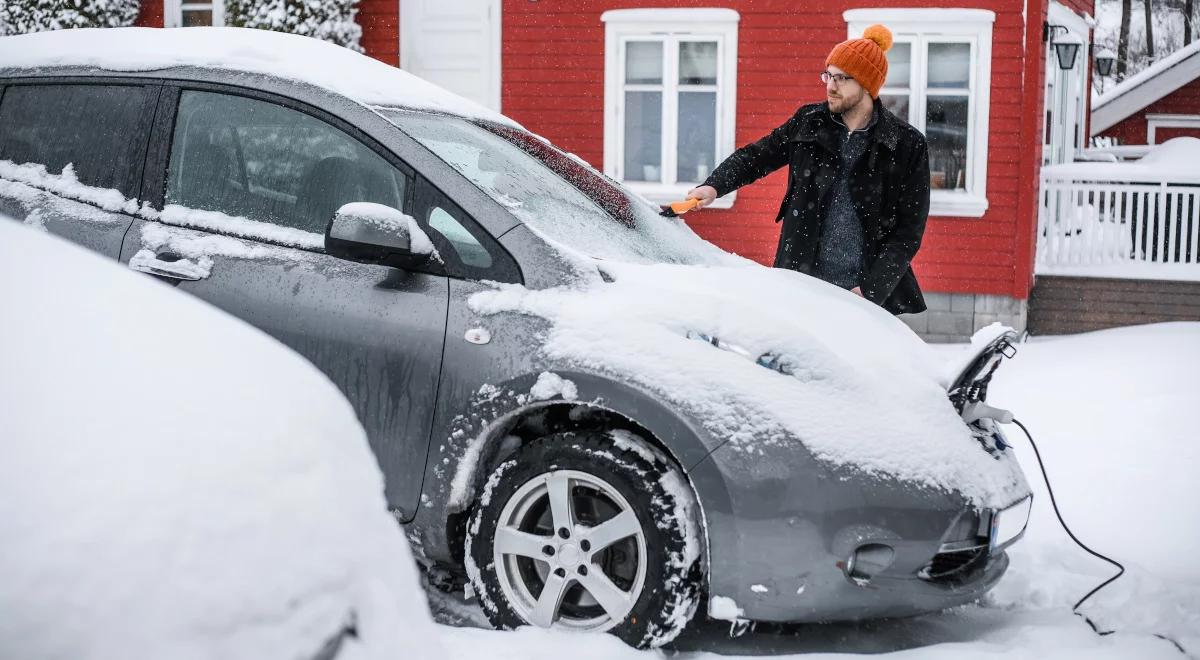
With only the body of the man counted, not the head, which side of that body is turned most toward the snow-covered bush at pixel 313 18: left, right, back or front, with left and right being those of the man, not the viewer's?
right

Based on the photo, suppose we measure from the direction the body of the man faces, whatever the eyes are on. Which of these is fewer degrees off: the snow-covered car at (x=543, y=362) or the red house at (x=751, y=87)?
the snow-covered car

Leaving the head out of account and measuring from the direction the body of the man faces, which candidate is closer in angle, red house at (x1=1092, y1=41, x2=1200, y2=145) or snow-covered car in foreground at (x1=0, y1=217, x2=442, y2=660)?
the snow-covered car in foreground

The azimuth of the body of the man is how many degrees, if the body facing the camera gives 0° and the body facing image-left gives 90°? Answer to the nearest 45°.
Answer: approximately 45°

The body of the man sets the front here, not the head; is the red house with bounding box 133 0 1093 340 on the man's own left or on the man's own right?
on the man's own right

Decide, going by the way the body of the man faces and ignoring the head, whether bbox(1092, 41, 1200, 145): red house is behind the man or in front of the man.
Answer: behind

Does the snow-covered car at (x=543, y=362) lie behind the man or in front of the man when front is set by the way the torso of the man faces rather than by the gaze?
in front

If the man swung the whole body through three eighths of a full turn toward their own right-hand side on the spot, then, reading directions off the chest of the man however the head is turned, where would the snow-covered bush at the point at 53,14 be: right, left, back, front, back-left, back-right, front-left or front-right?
front-left
